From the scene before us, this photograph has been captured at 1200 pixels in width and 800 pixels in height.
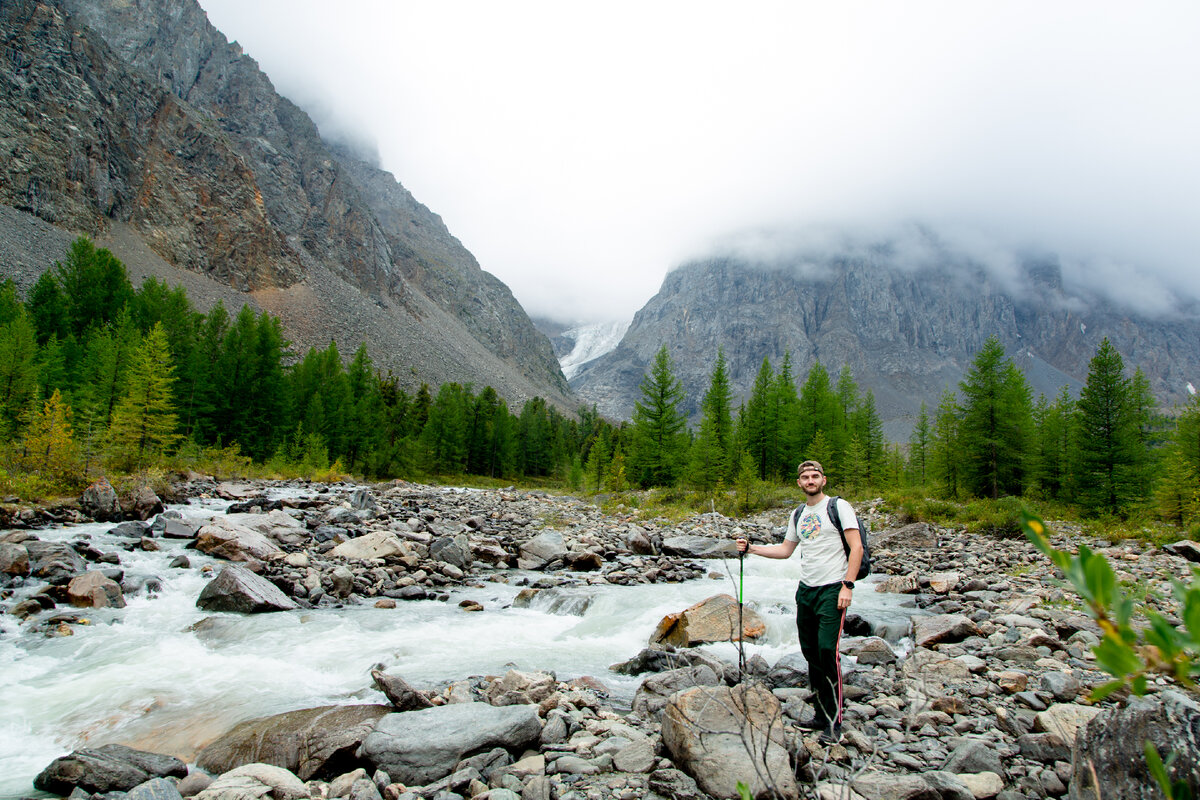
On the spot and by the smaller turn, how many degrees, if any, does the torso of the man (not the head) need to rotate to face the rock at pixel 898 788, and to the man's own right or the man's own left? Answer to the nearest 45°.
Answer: approximately 45° to the man's own left

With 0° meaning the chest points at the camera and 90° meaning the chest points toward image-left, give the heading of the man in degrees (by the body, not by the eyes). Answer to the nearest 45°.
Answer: approximately 45°
